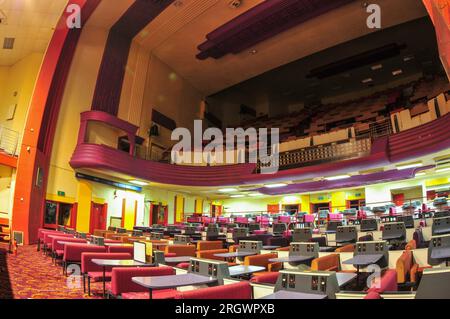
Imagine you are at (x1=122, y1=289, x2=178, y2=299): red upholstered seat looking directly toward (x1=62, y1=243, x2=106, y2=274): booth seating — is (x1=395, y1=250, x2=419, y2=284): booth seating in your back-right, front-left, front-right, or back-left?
back-right

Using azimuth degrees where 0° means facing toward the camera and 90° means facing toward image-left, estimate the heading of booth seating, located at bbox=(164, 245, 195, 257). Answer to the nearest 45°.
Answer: approximately 0°

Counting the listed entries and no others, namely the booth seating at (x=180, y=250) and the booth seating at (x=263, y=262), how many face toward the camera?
2
